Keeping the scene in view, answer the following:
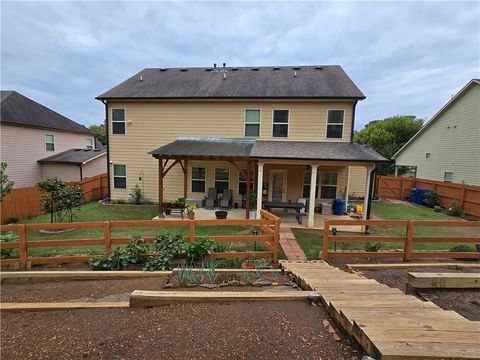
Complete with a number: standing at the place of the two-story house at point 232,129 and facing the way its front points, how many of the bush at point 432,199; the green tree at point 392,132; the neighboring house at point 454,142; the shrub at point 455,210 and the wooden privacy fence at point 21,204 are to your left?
1

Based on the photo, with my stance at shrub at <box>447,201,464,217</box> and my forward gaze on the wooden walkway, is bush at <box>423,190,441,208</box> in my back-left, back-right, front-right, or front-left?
back-right

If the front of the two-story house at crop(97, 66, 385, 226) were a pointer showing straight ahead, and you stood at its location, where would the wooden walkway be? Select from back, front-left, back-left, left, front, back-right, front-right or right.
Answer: back

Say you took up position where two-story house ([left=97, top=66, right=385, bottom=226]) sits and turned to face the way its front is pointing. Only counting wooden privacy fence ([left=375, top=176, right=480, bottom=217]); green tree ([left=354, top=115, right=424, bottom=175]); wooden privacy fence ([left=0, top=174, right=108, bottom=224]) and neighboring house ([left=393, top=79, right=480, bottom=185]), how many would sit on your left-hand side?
1

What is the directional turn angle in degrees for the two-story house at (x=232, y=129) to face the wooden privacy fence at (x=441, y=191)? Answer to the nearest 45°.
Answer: approximately 90° to its right

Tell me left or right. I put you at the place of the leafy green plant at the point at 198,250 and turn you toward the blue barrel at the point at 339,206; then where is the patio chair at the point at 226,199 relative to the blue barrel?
left

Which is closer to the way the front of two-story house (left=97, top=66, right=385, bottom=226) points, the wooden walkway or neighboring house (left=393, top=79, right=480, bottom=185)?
the neighboring house

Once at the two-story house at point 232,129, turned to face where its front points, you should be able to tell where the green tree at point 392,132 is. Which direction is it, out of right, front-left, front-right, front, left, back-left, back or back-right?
front-right

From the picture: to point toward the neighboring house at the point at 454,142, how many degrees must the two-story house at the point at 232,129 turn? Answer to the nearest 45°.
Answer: approximately 90° to its right

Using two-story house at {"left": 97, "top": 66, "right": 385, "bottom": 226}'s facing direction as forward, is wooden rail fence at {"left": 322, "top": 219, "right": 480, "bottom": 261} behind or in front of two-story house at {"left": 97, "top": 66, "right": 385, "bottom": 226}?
behind

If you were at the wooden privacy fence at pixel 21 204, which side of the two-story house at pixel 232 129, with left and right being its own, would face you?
left

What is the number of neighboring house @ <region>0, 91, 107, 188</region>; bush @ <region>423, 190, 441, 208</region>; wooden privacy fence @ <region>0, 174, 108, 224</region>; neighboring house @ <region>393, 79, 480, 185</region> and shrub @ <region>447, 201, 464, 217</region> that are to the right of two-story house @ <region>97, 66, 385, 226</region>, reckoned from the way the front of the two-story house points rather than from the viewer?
3

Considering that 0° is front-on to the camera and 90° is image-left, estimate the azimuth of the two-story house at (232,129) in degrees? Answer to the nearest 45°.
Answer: approximately 180°
